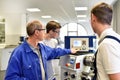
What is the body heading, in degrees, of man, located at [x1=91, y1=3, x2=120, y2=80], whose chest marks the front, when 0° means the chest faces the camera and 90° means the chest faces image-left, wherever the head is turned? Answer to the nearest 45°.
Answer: approximately 135°

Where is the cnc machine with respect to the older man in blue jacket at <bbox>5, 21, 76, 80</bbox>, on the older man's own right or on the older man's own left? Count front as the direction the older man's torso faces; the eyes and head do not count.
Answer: on the older man's own left

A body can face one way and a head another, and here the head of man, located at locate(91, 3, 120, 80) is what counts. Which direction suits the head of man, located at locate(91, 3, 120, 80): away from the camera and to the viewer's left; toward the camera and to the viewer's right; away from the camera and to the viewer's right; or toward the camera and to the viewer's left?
away from the camera and to the viewer's left

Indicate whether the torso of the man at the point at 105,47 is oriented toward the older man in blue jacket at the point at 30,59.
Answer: yes

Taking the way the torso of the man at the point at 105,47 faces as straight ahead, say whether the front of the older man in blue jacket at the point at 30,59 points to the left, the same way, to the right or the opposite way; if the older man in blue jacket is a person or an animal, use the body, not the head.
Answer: the opposite way

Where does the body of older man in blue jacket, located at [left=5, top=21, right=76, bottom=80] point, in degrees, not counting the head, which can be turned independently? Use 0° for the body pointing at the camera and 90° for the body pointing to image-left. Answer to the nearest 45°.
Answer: approximately 315°
